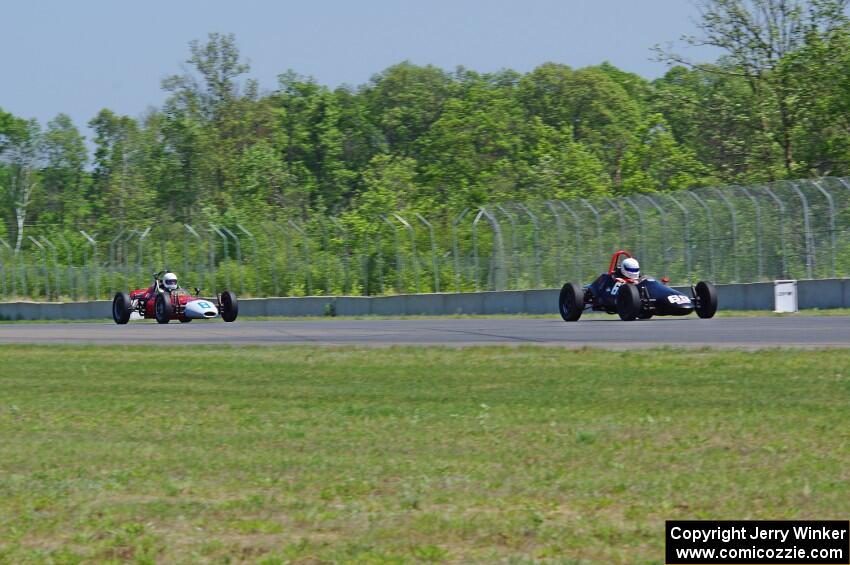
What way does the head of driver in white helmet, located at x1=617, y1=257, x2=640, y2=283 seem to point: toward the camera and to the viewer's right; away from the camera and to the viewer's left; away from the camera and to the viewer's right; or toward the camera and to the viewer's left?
toward the camera and to the viewer's right

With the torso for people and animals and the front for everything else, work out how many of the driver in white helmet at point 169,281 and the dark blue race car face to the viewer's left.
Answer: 0

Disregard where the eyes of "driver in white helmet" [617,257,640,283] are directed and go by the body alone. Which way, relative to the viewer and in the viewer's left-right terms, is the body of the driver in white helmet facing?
facing the viewer and to the right of the viewer

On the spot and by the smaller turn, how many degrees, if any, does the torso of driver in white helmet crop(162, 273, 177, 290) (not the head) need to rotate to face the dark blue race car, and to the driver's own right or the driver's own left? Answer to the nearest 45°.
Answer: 0° — they already face it

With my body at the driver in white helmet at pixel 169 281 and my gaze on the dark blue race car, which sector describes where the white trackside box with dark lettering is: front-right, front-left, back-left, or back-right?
front-left

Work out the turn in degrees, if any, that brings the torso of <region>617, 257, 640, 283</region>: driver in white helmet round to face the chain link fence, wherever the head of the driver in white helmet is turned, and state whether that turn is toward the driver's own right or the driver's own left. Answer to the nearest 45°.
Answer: approximately 135° to the driver's own left

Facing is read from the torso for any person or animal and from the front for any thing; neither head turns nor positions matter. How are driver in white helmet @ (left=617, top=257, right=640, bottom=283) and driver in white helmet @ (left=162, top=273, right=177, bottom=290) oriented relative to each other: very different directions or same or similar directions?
same or similar directions

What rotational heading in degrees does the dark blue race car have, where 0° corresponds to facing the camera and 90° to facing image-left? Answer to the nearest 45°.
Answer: approximately 315°

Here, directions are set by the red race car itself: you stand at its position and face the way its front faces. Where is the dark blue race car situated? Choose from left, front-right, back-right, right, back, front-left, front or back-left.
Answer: front

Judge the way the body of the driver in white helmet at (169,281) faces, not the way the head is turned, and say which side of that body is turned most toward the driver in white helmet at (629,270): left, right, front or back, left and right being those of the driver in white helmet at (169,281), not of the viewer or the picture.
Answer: front

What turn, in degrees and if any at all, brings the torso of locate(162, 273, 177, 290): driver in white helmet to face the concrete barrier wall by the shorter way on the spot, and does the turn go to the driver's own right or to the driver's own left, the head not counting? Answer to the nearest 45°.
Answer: approximately 45° to the driver's own left

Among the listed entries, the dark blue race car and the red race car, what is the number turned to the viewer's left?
0

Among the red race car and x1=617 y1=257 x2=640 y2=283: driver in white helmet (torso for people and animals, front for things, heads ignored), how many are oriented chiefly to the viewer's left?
0

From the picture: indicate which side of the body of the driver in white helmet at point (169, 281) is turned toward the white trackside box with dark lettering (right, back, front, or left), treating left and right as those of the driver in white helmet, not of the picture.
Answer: front

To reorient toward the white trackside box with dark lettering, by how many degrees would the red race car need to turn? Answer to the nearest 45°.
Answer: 0° — it already faces it
